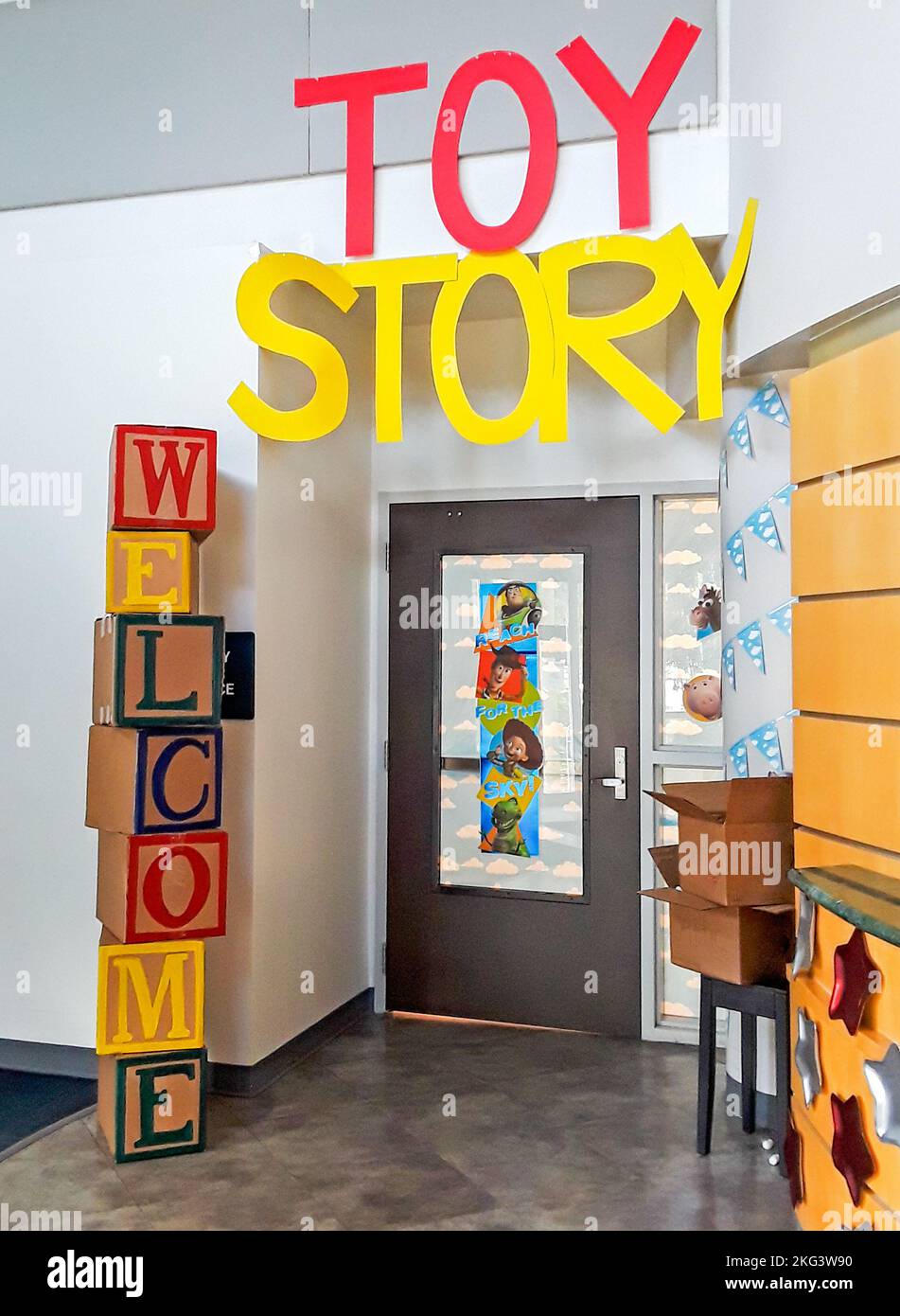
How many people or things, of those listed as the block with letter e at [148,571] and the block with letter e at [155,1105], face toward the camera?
2

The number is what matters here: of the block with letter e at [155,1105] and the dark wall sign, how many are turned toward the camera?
2

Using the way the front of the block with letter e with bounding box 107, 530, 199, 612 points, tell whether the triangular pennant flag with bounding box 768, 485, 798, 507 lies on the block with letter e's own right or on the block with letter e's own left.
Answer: on the block with letter e's own left

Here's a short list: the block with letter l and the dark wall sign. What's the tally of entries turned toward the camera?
2

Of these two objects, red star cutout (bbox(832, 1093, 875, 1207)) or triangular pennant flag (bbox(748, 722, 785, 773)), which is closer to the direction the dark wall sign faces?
the red star cutout

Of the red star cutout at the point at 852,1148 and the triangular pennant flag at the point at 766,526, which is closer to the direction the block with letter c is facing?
the red star cutout
